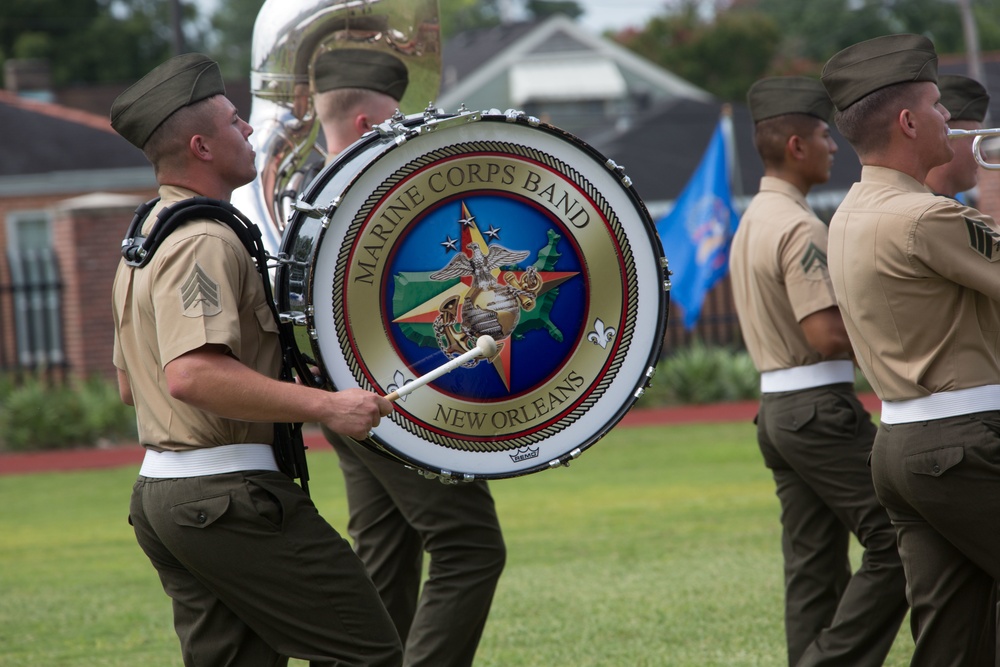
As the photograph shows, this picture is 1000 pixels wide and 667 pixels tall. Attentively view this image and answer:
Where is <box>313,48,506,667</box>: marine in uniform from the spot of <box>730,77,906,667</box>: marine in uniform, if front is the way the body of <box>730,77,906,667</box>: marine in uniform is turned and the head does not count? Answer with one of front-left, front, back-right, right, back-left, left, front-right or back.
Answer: back

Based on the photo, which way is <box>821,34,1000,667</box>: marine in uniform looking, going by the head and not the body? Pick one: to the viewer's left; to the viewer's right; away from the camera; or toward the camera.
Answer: to the viewer's right

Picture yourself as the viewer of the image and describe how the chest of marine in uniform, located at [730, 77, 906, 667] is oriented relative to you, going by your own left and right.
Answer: facing away from the viewer and to the right of the viewer

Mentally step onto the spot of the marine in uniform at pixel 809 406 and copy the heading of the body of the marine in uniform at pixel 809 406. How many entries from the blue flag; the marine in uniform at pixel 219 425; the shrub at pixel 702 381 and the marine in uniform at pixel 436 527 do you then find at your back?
2

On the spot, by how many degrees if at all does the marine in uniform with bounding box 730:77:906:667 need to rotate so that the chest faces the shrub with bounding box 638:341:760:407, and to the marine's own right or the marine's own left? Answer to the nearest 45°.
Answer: approximately 45° to the marine's own left

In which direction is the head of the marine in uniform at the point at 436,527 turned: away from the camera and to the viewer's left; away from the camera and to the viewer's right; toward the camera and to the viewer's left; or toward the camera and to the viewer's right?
away from the camera and to the viewer's right

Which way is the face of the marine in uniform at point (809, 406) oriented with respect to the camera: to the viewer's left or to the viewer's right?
to the viewer's right

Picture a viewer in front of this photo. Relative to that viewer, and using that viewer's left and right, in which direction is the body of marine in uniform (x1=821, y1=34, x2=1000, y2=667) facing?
facing away from the viewer and to the right of the viewer

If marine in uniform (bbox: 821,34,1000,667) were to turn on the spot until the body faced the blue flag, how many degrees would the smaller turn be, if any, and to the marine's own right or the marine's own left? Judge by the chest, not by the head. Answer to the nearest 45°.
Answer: approximately 45° to the marine's own left
